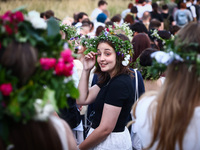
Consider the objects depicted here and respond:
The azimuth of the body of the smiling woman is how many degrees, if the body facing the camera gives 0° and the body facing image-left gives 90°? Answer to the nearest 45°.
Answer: approximately 45°

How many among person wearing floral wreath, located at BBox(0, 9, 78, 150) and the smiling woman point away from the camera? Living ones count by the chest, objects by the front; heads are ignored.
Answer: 1

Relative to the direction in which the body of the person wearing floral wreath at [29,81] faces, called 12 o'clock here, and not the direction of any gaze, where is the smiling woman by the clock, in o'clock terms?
The smiling woman is roughly at 1 o'clock from the person wearing floral wreath.

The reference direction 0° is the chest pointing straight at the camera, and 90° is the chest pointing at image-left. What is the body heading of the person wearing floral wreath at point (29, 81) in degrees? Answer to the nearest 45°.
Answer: approximately 180°

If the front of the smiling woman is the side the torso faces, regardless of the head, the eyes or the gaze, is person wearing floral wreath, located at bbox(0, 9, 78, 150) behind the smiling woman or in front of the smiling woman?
in front

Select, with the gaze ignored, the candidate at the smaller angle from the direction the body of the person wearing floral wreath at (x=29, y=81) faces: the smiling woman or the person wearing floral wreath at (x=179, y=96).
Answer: the smiling woman

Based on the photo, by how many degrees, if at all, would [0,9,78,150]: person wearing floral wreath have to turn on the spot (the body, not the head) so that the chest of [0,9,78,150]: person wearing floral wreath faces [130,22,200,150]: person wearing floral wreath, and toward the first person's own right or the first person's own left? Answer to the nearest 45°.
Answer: approximately 90° to the first person's own right

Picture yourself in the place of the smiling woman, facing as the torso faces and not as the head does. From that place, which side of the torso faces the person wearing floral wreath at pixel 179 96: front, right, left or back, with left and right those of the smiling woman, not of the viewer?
left

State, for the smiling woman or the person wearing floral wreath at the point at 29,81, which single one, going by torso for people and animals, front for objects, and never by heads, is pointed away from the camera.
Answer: the person wearing floral wreath

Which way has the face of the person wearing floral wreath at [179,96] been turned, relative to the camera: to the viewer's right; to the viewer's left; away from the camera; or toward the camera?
away from the camera

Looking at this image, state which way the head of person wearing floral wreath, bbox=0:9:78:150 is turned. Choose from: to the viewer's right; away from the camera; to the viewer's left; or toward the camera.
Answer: away from the camera
